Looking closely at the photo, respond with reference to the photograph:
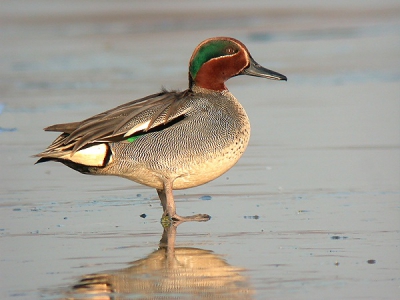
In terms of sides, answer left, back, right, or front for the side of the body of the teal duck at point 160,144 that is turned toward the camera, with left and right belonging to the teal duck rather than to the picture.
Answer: right
